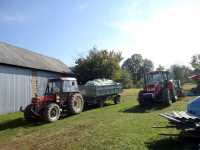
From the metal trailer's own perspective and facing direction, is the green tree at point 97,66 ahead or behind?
behind

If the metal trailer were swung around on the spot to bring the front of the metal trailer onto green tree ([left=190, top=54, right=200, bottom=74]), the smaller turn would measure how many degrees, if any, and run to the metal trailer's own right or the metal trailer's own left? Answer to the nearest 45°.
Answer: approximately 180°

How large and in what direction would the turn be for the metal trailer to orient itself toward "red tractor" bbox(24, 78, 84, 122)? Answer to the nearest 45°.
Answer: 0° — it already faces it

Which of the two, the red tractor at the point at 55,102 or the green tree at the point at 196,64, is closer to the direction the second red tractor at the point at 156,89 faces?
the red tractor

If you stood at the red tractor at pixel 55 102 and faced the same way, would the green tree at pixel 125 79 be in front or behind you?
behind

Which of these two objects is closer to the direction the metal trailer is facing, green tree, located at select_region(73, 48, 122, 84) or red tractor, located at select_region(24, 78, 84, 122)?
the red tractor

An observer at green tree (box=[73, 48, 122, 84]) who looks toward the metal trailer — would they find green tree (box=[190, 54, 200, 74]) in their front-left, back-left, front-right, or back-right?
back-left

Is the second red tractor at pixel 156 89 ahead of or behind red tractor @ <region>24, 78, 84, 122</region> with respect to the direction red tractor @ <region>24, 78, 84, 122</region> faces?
behind

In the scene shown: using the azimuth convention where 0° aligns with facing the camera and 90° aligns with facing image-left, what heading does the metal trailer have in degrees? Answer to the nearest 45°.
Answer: approximately 45°

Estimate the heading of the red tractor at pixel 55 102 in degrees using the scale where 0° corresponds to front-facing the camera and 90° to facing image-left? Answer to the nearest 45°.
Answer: approximately 45°

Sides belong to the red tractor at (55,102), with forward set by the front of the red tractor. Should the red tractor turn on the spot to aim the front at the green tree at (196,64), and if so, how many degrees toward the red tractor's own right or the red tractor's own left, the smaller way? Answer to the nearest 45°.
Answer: approximately 180°

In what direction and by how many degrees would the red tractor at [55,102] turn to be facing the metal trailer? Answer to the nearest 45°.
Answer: approximately 180°

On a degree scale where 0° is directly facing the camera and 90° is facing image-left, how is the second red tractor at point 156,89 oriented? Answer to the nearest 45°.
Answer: approximately 45°
